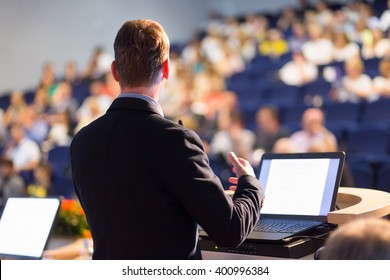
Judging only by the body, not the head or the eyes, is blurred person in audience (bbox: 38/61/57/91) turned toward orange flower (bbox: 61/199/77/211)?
yes

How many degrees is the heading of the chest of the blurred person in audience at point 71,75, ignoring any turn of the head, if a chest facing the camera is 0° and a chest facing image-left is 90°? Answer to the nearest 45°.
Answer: approximately 0°

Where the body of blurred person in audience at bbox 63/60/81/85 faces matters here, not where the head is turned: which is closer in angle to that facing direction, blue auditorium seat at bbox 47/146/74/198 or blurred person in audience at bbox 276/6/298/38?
the blue auditorium seat

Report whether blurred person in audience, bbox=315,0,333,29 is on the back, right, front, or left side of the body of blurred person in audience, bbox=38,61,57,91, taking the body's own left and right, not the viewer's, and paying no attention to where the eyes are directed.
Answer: left

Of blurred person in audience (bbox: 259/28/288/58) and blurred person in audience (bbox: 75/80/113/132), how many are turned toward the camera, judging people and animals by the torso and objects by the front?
2

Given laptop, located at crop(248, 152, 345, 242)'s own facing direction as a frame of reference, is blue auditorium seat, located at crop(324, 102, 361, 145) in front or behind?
behind

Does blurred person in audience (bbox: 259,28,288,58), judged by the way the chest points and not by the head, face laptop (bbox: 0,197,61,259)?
yes

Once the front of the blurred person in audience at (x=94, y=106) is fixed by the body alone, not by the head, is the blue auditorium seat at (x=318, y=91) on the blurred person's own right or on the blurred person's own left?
on the blurred person's own left
